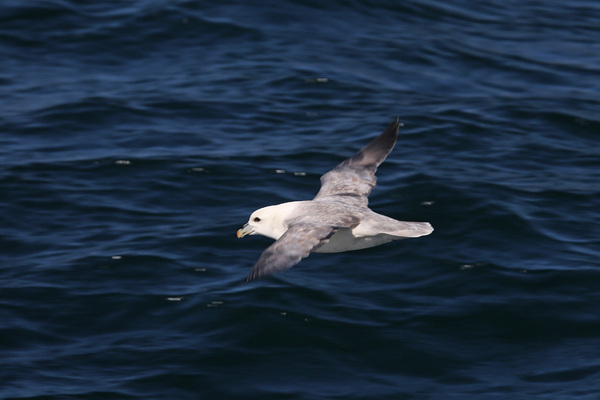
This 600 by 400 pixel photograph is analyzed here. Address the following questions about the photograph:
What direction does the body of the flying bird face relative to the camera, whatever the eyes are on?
to the viewer's left

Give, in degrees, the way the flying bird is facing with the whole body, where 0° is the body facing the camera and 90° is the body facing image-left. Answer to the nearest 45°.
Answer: approximately 90°
